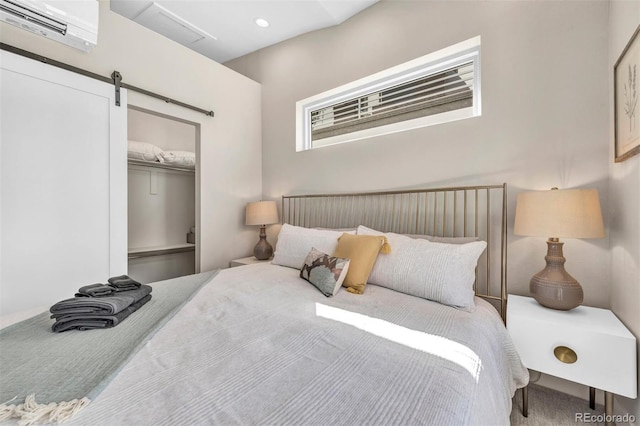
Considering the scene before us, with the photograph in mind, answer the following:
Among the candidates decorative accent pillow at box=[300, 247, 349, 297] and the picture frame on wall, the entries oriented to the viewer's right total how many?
0

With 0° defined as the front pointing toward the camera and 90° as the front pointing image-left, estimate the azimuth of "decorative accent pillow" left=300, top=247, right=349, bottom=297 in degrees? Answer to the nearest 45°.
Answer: approximately 45°

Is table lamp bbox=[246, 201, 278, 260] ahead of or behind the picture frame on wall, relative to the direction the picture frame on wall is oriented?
ahead

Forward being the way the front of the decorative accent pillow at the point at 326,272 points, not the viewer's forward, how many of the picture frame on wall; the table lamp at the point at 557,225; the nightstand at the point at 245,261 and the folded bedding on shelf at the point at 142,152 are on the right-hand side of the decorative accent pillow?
2

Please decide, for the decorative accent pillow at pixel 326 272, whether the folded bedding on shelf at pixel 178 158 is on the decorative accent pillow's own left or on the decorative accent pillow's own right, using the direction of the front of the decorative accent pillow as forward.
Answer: on the decorative accent pillow's own right

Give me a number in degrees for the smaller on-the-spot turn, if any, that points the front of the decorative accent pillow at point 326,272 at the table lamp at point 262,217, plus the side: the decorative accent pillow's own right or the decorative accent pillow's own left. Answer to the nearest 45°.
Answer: approximately 90° to the decorative accent pillow's own right

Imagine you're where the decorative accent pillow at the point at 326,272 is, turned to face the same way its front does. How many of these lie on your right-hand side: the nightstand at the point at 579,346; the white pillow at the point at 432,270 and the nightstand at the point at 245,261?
1

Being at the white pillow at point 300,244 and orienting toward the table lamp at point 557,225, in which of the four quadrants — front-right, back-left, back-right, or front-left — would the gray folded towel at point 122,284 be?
back-right

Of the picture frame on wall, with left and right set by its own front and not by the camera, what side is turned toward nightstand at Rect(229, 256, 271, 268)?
front

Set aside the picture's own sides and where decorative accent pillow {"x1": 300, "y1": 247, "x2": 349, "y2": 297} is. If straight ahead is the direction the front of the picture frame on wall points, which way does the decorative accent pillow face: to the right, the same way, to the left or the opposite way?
to the left

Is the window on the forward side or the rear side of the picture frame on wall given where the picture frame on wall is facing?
on the forward side

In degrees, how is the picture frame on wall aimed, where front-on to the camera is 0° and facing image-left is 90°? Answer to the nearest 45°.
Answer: approximately 90°

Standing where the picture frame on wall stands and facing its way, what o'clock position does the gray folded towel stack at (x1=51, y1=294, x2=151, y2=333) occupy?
The gray folded towel stack is roughly at 10 o'clock from the picture frame on wall.

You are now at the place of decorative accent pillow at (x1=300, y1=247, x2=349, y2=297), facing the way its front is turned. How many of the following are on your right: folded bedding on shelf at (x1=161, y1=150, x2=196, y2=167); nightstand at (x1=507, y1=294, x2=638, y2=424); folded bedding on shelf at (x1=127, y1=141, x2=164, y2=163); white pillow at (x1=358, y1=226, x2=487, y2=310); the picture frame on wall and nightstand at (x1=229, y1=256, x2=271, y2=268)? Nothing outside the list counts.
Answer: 3

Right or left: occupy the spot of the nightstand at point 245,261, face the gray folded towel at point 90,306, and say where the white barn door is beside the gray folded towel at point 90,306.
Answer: right
